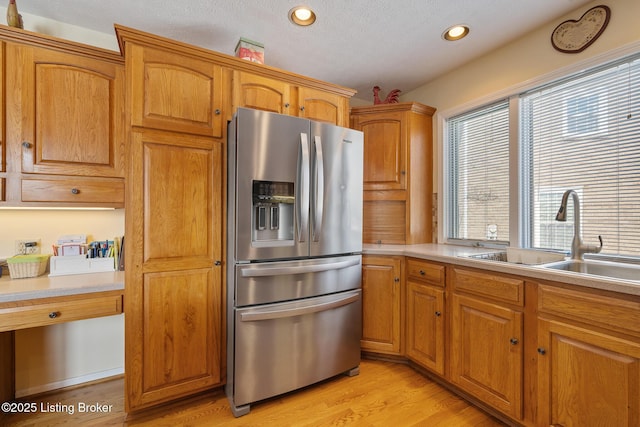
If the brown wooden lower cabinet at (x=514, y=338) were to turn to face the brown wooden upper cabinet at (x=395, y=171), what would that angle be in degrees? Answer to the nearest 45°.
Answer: approximately 90° to its right

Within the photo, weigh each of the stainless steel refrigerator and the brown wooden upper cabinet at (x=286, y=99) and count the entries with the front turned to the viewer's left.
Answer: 0

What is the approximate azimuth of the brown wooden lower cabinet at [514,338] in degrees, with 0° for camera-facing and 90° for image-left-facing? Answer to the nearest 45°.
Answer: approximately 45°

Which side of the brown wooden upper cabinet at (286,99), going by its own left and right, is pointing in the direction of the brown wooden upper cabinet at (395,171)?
left

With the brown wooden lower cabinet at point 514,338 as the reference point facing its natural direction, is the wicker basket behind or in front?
in front

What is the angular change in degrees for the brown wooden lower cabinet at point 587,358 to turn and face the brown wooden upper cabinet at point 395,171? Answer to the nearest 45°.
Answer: approximately 90° to its right

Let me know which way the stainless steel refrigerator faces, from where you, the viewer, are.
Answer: facing the viewer and to the right of the viewer

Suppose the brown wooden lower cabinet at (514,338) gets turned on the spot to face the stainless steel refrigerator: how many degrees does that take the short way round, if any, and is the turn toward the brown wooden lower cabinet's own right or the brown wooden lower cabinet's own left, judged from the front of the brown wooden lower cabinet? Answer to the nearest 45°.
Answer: approximately 45° to the brown wooden lower cabinet's own right

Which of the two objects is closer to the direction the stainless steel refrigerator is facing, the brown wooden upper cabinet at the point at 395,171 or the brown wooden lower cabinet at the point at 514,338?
the brown wooden lower cabinet

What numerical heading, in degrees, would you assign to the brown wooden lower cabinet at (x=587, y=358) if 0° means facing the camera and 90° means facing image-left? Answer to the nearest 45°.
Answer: approximately 45°

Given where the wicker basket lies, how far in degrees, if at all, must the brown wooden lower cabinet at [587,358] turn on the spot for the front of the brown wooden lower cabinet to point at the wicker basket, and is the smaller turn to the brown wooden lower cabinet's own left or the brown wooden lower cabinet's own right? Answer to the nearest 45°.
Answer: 0° — it already faces it

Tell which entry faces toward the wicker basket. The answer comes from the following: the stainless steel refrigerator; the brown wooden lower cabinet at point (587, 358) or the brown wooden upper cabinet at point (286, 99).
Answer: the brown wooden lower cabinet

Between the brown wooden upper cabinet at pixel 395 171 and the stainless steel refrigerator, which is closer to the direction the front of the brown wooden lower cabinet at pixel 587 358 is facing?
the stainless steel refrigerator

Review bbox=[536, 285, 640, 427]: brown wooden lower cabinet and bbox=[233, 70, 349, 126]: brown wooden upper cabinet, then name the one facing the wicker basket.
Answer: the brown wooden lower cabinet

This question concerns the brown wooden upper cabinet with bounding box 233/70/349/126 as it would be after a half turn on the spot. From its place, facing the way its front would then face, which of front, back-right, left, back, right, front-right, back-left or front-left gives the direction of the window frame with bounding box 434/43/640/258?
back-right
